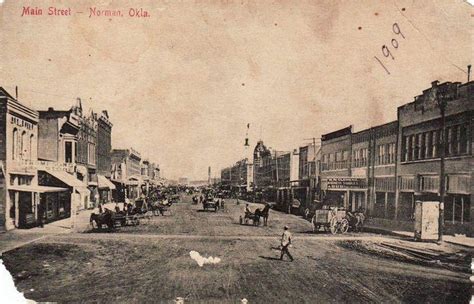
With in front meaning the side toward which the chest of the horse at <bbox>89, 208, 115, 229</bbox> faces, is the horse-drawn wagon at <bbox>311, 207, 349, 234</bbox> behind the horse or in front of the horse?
behind

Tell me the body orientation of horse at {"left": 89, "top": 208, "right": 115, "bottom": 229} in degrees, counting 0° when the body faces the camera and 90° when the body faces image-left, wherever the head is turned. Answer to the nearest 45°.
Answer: approximately 90°

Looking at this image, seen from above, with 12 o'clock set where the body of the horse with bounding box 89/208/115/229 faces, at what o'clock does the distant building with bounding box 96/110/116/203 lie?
The distant building is roughly at 3 o'clock from the horse.
